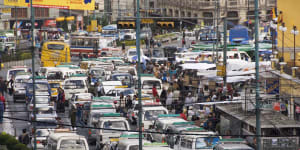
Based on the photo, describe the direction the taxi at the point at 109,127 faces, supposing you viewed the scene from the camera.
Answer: facing the viewer

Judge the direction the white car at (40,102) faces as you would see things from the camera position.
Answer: facing away from the viewer

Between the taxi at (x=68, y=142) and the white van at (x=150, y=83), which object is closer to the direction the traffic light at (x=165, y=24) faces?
the taxi

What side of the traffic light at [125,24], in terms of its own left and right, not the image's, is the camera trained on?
front

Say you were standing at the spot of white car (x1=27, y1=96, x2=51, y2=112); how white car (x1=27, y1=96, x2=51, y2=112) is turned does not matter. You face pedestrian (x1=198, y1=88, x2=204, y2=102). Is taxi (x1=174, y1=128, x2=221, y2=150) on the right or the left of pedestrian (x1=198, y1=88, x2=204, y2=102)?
right

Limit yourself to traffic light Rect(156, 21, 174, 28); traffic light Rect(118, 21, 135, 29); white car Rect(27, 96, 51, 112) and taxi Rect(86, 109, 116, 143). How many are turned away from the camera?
2

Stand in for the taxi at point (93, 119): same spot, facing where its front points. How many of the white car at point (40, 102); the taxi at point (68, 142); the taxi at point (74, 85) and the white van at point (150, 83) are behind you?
1

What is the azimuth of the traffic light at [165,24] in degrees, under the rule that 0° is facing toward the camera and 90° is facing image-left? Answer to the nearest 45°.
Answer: approximately 0°

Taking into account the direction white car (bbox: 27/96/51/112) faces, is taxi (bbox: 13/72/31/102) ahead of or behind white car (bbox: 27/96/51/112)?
ahead

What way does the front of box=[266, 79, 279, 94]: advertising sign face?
toward the camera

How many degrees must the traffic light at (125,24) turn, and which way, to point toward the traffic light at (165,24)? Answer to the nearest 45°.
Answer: approximately 90° to its left

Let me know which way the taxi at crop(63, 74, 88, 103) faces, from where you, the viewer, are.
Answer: facing the viewer and to the left of the viewer
